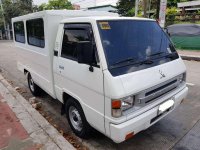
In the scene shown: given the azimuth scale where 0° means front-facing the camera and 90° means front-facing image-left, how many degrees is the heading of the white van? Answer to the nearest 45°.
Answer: approximately 315°

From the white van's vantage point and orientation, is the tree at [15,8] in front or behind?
behind

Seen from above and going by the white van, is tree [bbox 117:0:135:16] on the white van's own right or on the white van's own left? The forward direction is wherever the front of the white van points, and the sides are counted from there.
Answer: on the white van's own left
